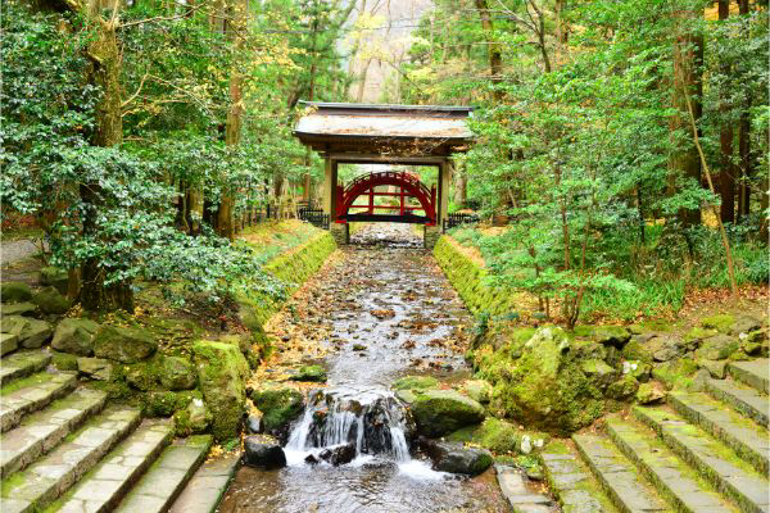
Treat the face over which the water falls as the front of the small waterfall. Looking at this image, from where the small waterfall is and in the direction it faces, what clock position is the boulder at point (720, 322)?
The boulder is roughly at 9 o'clock from the small waterfall.

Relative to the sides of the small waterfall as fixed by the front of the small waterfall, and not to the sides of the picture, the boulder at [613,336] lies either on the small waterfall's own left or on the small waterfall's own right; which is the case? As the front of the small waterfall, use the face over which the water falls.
on the small waterfall's own left

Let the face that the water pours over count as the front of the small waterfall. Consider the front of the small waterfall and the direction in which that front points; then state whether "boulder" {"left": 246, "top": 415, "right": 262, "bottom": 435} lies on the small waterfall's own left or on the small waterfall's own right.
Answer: on the small waterfall's own right

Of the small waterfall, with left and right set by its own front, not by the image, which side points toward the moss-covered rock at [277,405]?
right

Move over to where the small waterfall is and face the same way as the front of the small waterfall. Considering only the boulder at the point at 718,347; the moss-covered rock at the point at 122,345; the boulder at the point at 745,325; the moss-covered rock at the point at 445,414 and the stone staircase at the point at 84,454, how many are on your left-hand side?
3

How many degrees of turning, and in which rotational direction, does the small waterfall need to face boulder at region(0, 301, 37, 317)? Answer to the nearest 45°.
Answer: approximately 90° to its right

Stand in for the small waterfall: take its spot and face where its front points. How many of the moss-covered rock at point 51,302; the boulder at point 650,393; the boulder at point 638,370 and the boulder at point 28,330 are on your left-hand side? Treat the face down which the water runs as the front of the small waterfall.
2

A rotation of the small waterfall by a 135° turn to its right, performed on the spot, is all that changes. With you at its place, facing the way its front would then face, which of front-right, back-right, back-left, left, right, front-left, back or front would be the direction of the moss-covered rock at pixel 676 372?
back-right

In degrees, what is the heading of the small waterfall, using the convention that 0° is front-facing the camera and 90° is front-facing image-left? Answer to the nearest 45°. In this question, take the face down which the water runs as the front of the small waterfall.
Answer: approximately 0°

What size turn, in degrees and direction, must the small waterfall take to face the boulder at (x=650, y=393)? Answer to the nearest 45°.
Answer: approximately 90° to its left

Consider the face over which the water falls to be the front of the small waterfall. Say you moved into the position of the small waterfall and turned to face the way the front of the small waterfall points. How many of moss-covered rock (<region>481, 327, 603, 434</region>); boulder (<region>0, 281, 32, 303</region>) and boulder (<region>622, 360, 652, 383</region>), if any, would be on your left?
2

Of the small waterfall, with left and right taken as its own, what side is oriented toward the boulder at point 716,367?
left

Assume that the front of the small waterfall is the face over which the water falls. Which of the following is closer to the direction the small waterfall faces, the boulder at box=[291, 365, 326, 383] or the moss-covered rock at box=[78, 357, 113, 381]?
the moss-covered rock

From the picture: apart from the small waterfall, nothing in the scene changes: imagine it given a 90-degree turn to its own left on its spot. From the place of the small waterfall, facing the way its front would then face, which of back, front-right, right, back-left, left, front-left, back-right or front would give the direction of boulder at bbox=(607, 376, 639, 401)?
front

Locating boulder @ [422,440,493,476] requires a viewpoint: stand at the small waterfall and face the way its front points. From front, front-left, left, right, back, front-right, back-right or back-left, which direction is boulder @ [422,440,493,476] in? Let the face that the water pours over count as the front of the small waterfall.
front-left

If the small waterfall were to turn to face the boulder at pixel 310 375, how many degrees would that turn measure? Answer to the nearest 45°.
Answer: approximately 135° to its right

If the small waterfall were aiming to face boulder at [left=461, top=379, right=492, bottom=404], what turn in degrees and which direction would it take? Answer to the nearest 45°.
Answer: approximately 90° to its left

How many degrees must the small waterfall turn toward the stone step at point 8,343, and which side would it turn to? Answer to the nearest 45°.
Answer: approximately 90° to its right
